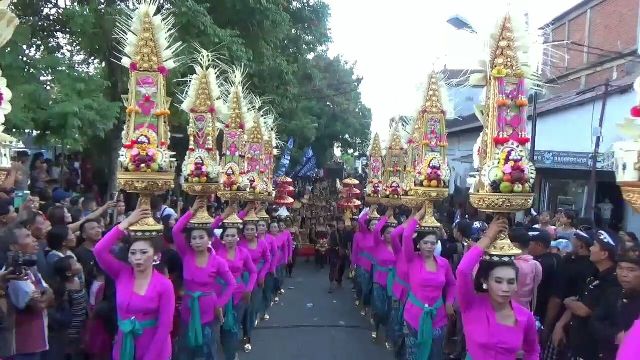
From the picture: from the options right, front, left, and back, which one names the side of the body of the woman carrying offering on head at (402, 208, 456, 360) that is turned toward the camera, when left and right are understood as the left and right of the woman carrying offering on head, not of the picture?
front

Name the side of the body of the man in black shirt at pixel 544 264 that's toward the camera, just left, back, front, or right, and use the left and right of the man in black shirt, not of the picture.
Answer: left

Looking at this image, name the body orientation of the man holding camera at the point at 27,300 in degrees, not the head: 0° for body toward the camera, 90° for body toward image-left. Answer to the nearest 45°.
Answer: approximately 270°

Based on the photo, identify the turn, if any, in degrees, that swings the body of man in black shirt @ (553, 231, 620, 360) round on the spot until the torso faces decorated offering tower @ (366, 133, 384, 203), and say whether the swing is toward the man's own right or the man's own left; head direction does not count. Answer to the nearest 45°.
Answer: approximately 45° to the man's own right

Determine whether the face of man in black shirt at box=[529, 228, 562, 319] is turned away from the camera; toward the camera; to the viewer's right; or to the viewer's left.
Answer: to the viewer's left

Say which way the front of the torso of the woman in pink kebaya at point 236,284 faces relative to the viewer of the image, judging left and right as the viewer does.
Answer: facing the viewer
